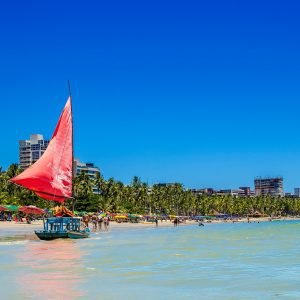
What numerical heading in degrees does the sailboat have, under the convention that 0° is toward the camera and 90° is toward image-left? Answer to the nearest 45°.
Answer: approximately 270°
